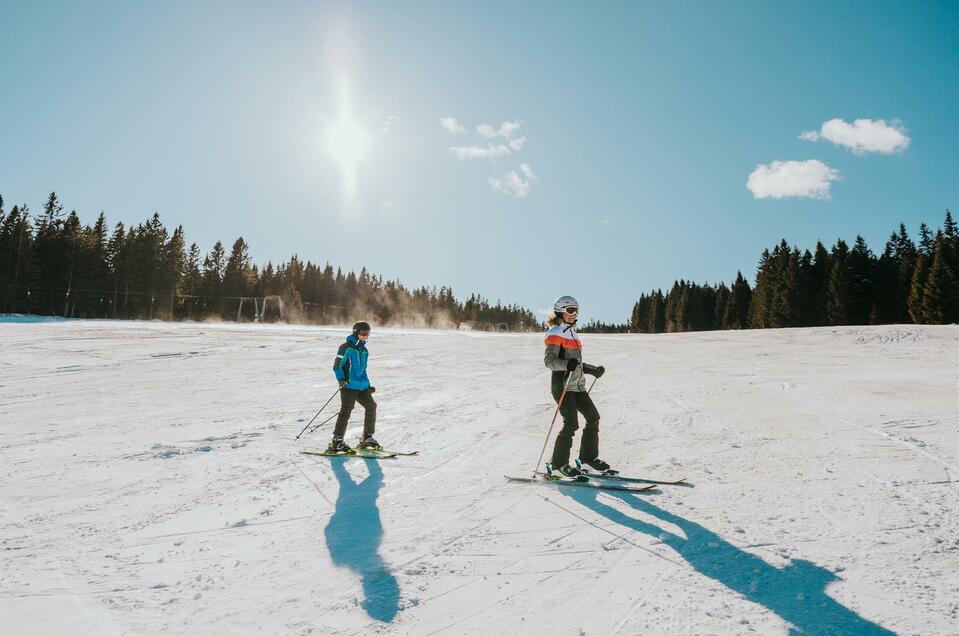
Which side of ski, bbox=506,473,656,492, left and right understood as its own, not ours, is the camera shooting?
right

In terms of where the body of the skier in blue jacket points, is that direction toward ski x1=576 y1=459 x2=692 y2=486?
yes

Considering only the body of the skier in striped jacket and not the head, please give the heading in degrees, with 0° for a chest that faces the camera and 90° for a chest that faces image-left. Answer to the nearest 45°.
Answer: approximately 315°
